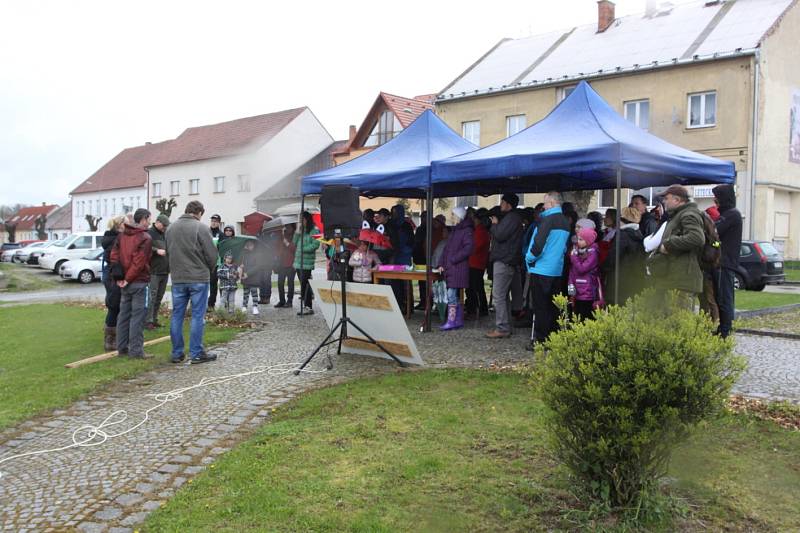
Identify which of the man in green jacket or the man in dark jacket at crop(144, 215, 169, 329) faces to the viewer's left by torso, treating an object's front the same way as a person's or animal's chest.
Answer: the man in green jacket

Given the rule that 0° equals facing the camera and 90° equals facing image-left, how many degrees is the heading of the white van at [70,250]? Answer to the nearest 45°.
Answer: approximately 45°

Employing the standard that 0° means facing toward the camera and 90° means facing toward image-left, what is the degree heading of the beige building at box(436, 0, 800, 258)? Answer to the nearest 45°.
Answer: approximately 45°

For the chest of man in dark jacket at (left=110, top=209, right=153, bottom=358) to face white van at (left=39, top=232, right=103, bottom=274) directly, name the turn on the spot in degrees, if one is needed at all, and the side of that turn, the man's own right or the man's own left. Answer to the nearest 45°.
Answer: approximately 45° to the man's own left

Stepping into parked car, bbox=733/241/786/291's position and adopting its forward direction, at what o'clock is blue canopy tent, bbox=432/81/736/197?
The blue canopy tent is roughly at 8 o'clock from the parked car.

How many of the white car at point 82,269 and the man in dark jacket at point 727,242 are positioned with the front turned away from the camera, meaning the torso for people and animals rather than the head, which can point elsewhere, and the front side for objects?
0

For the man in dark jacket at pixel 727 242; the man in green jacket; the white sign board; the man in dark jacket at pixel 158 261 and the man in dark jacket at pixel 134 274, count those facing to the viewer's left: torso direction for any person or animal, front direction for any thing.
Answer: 2

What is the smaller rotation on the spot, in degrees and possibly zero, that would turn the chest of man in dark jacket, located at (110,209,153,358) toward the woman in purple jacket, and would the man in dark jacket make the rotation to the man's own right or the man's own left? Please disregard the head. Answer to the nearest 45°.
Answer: approximately 45° to the man's own right

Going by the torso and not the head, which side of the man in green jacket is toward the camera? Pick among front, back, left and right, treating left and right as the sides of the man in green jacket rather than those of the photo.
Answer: left

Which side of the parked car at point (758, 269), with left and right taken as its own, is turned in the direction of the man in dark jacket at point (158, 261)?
left

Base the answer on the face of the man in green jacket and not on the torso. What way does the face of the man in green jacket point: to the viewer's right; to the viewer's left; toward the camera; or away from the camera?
to the viewer's left

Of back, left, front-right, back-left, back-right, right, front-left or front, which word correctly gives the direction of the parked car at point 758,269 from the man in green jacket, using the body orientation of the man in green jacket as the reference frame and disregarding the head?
right

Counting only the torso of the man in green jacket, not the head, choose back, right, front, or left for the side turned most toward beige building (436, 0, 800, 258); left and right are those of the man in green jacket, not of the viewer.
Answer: right

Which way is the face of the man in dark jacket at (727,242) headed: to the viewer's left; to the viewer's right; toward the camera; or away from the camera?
to the viewer's left

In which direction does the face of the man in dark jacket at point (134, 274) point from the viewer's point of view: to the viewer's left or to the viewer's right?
to the viewer's right

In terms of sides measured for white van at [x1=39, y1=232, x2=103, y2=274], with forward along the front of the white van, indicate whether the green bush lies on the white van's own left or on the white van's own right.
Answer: on the white van's own left

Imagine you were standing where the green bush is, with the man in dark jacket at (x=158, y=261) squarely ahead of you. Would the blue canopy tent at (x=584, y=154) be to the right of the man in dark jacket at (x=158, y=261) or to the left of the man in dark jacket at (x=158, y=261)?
right

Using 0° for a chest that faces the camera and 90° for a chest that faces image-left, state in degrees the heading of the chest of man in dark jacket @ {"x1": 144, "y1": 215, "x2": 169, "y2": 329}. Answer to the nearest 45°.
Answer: approximately 315°

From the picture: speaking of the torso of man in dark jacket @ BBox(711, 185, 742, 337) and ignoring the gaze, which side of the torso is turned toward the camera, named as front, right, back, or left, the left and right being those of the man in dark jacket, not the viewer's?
left
